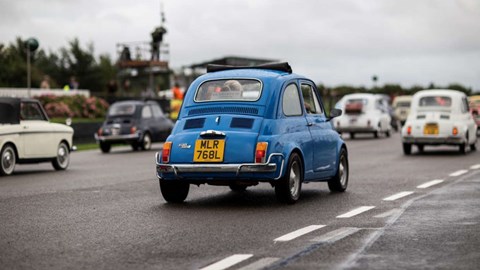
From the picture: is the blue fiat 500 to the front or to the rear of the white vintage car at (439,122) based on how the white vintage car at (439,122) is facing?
to the rear

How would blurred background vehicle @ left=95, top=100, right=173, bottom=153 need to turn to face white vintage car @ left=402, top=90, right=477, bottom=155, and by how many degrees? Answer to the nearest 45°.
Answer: approximately 90° to its right

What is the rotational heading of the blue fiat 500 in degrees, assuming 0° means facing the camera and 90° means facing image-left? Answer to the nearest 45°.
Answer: approximately 225°

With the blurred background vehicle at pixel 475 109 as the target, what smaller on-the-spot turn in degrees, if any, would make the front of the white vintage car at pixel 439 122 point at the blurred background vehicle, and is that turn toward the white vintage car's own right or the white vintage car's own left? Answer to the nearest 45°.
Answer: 0° — it already faces it

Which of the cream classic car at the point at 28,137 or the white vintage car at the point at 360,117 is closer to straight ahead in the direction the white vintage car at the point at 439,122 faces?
the white vintage car

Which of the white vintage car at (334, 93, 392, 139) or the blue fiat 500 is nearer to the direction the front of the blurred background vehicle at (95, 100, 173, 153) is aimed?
the white vintage car

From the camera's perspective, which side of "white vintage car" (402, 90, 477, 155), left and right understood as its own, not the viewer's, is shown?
back

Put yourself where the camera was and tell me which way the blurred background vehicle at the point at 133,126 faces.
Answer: facing away from the viewer and to the right of the viewer
